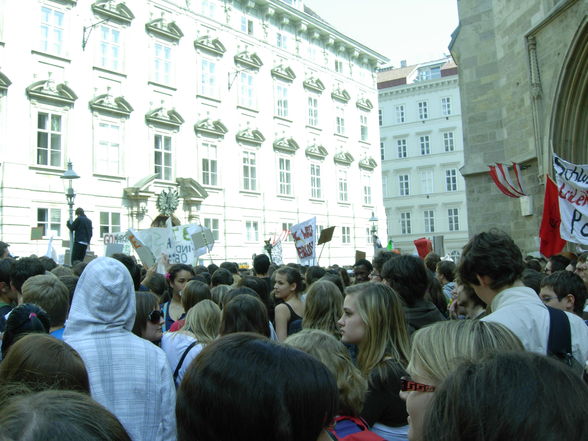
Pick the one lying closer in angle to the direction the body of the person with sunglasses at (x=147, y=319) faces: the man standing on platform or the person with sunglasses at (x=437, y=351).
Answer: the person with sunglasses

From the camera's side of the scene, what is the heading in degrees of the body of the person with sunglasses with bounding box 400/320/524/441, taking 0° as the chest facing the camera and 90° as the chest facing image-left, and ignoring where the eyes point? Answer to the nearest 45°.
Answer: approximately 90°

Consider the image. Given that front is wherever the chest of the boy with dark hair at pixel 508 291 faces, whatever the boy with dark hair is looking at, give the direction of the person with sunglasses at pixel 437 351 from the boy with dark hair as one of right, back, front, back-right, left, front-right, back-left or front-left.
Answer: back-left

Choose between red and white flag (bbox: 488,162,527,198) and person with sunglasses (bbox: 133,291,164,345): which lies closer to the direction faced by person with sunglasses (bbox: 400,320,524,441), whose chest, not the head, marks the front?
the person with sunglasses

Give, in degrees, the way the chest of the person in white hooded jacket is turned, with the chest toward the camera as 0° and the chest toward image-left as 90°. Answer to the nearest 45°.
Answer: approximately 180°

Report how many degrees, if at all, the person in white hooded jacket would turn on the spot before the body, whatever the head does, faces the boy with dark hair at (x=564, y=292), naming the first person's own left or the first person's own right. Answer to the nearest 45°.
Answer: approximately 90° to the first person's own right

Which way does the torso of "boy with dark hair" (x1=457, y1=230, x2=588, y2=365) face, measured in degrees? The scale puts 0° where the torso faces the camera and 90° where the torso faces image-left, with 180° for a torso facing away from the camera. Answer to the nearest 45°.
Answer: approximately 135°

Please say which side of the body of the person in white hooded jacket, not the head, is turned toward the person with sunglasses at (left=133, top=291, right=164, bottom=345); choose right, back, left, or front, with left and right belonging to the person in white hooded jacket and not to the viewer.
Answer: front

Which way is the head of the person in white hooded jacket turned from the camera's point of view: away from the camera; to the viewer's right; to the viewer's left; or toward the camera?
away from the camera

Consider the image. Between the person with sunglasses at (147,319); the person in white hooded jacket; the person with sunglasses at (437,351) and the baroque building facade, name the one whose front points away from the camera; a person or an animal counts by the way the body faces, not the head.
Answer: the person in white hooded jacket

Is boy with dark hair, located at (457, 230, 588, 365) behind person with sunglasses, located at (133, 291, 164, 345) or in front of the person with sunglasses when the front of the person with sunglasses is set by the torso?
in front

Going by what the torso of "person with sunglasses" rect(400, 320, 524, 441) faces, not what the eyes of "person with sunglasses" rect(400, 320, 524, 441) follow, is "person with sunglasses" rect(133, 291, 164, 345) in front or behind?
in front

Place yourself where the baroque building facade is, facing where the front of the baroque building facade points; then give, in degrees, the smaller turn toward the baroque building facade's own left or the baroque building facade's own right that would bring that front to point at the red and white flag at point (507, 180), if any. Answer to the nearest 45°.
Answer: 0° — it already faces it

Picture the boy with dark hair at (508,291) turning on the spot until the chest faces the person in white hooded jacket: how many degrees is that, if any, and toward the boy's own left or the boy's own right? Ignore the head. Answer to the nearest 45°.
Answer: approximately 90° to the boy's own left
